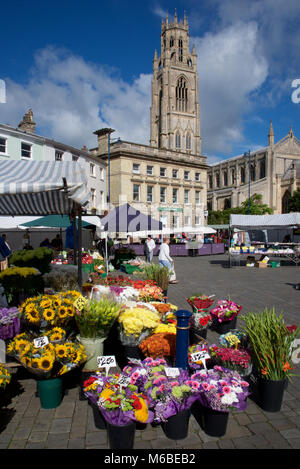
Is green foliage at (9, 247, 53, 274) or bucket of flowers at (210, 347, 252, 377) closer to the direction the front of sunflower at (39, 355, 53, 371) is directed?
the bucket of flowers

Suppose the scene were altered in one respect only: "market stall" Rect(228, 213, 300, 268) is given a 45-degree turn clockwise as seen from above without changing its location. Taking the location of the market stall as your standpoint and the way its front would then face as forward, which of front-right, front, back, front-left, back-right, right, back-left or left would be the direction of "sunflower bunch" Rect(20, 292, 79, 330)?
front-left

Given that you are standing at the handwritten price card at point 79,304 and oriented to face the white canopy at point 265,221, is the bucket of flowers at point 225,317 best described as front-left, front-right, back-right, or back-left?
front-right

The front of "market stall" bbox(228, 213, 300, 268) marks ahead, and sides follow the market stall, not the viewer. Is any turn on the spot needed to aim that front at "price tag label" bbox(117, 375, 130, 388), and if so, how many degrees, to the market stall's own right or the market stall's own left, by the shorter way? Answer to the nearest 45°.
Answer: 0° — it already faces it

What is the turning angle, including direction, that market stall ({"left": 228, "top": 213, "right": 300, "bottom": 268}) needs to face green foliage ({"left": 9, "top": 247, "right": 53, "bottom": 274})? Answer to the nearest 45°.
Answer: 0° — it already faces it

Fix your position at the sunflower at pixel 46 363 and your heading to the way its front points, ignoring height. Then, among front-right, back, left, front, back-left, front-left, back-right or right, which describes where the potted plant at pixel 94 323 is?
back-left

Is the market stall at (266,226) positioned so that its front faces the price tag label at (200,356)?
yes

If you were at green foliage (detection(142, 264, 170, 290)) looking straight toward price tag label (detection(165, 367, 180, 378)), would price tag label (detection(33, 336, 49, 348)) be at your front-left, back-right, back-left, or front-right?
front-right

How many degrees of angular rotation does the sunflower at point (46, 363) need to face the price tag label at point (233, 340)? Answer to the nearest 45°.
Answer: approximately 90° to its left

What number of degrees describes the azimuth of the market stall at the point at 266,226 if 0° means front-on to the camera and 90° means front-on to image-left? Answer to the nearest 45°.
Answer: approximately 0°

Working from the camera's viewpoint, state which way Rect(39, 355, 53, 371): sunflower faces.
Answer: facing the viewer

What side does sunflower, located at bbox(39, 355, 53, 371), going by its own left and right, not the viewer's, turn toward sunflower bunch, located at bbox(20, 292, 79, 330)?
back

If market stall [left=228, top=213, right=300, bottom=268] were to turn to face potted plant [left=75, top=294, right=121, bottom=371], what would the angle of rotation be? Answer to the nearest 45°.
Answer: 0° — it already faces it

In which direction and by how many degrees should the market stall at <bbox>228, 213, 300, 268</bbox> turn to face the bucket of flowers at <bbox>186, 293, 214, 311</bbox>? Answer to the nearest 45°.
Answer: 0° — it already faces it

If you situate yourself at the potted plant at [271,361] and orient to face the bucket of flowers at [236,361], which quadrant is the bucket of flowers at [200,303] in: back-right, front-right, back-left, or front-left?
front-right

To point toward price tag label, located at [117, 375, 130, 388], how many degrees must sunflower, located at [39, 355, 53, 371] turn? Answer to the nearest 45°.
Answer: approximately 45° to its left
